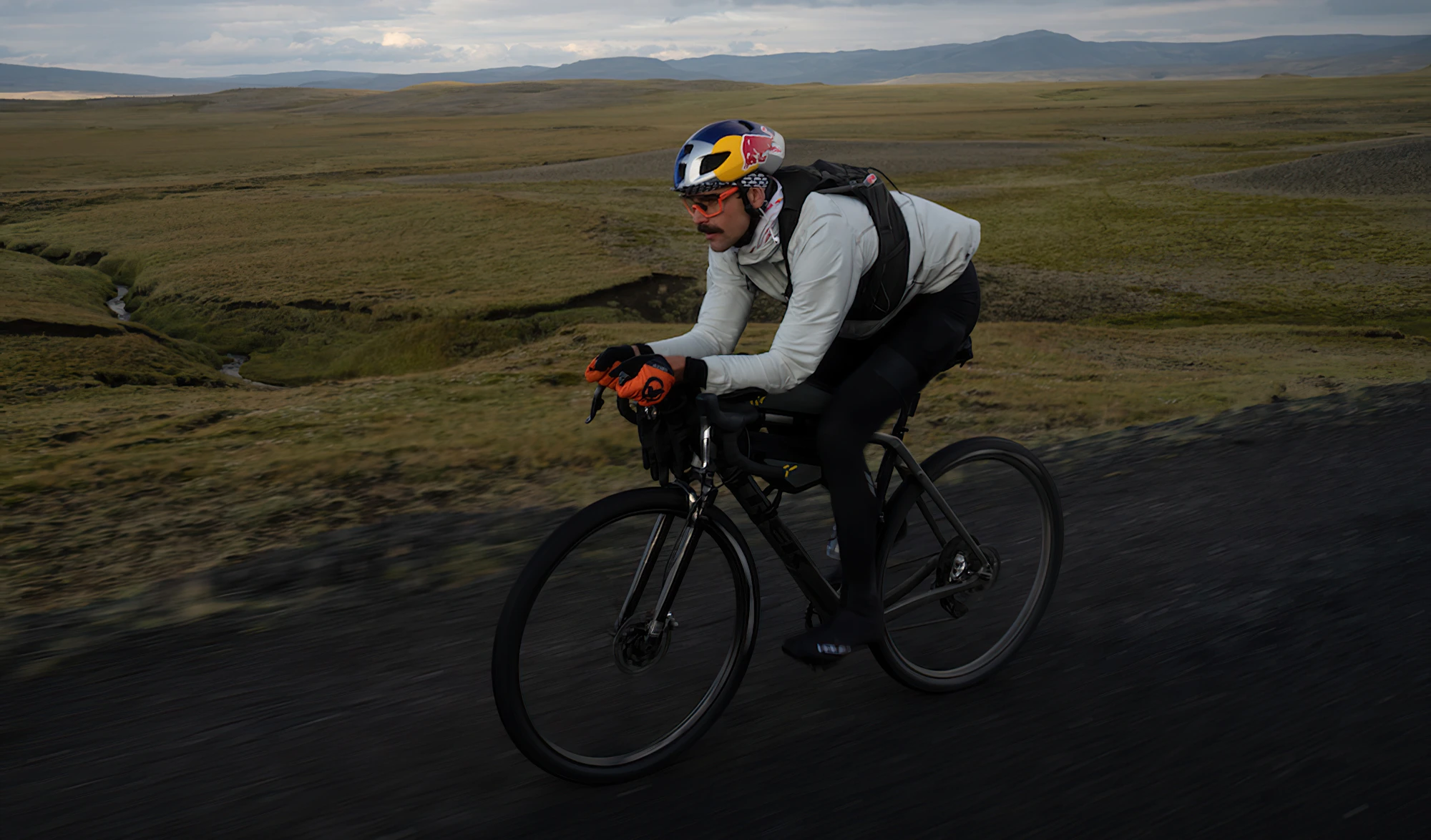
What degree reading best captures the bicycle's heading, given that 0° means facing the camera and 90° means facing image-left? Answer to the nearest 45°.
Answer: approximately 45°

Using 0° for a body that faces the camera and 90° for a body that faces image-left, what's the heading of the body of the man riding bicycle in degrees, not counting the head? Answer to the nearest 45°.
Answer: approximately 45°
